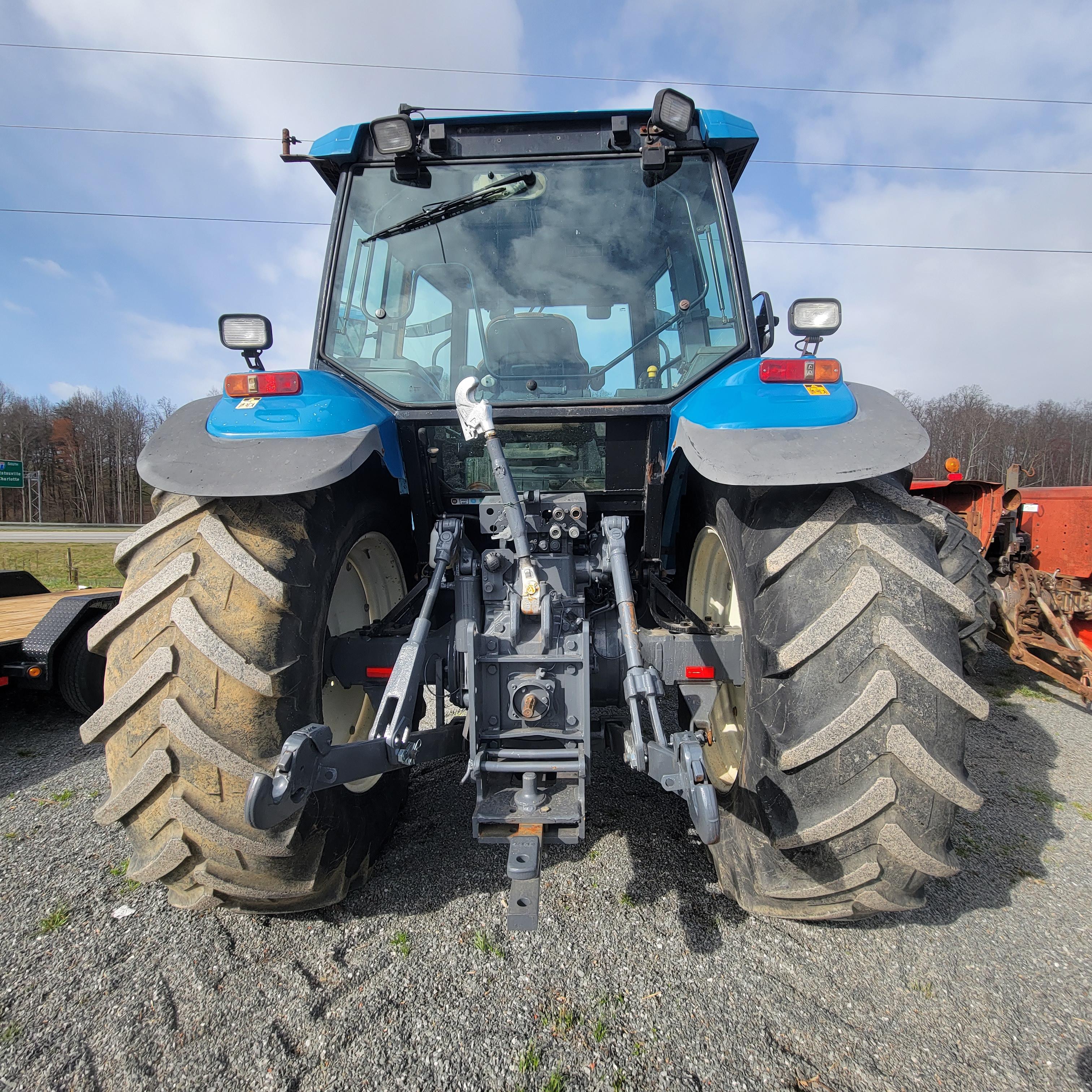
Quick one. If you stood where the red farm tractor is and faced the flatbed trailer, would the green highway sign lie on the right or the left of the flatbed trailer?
right

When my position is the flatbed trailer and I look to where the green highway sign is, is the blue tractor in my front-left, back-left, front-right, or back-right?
back-right

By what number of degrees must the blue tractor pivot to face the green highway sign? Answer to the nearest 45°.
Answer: approximately 45° to its left

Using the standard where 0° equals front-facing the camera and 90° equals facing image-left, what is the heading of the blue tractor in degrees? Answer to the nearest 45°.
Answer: approximately 180°

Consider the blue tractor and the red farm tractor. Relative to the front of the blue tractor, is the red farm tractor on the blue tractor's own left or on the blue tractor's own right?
on the blue tractor's own right

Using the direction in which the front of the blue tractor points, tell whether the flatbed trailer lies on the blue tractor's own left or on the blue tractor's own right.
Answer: on the blue tractor's own left
